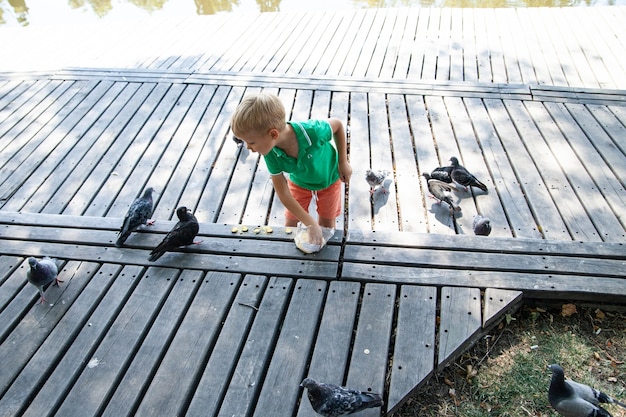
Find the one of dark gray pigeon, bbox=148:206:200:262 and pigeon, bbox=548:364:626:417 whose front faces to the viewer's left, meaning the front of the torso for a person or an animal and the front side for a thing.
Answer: the pigeon

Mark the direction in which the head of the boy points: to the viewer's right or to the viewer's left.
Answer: to the viewer's left

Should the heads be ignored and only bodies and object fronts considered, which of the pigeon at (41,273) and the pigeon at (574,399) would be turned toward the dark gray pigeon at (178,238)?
the pigeon at (574,399)

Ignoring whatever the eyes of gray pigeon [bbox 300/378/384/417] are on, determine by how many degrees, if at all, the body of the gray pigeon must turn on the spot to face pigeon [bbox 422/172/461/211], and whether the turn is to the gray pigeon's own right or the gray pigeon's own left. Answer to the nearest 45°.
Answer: approximately 135° to the gray pigeon's own right

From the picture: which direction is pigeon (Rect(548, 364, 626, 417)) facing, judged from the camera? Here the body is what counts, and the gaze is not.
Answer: to the viewer's left

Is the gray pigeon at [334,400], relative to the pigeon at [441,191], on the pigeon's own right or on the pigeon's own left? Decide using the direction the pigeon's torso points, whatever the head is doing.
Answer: on the pigeon's own left

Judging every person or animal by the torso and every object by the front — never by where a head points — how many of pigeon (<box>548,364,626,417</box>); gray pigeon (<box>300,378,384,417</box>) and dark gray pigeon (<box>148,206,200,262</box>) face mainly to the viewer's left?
2

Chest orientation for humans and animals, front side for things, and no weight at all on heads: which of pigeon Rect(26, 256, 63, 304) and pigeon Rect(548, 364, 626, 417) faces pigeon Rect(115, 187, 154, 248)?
pigeon Rect(548, 364, 626, 417)

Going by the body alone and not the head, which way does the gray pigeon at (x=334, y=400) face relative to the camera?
to the viewer's left

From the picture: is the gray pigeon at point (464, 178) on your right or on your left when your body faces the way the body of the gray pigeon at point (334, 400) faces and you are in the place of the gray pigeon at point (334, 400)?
on your right

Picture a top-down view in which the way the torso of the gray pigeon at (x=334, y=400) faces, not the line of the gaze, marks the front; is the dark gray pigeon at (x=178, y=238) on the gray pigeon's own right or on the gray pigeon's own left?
on the gray pigeon's own right
